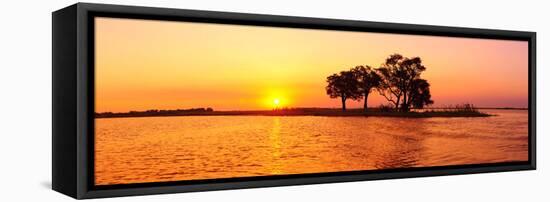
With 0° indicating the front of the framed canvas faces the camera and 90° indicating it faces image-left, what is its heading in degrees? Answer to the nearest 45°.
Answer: approximately 315°
